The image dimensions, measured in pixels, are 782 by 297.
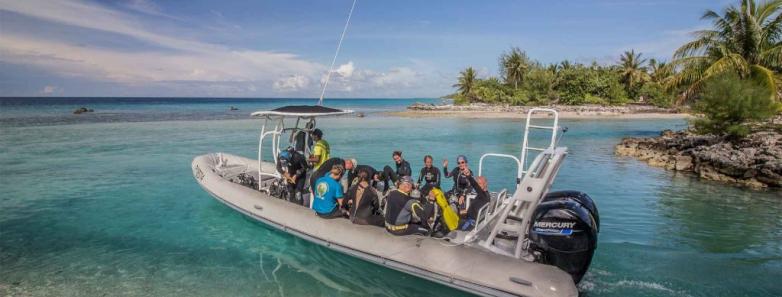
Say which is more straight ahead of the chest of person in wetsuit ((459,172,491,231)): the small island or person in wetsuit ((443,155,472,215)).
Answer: the person in wetsuit

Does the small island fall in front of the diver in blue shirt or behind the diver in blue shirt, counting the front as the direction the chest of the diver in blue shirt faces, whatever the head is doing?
in front

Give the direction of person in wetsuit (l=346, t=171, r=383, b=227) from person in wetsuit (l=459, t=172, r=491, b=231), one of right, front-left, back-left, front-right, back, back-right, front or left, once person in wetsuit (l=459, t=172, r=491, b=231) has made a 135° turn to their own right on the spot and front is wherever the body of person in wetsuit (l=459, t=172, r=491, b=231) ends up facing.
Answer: back-left

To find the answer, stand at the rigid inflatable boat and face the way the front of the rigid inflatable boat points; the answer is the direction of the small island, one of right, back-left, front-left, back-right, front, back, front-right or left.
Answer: right

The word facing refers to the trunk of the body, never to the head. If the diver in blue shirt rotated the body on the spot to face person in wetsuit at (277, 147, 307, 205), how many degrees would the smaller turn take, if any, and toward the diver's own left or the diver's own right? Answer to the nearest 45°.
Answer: approximately 90° to the diver's own left

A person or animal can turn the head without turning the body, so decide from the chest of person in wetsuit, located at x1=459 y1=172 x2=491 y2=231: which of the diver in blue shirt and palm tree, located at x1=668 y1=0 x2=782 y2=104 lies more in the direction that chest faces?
the diver in blue shirt

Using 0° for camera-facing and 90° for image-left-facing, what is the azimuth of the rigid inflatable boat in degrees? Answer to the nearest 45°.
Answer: approximately 135°

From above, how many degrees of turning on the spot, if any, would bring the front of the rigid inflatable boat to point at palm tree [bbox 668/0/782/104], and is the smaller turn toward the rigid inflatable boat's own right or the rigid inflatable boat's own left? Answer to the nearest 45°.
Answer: approximately 90° to the rigid inflatable boat's own right

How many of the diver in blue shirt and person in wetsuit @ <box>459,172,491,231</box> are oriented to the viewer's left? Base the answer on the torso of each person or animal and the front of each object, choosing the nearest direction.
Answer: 1

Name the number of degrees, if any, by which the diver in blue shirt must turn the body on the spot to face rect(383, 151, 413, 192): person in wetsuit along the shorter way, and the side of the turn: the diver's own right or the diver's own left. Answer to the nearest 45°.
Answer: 0° — they already face them

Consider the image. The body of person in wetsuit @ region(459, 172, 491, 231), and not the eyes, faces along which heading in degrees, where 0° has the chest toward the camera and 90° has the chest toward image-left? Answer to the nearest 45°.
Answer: approximately 90°

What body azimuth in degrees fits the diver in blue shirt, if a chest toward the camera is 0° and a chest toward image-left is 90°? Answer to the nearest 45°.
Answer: approximately 225°

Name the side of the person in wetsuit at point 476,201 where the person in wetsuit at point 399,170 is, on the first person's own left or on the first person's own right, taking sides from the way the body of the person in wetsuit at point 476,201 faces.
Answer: on the first person's own right

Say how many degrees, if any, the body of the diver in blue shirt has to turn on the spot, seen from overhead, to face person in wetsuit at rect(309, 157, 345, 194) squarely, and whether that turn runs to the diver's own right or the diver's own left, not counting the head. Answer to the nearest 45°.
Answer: approximately 45° to the diver's own left
